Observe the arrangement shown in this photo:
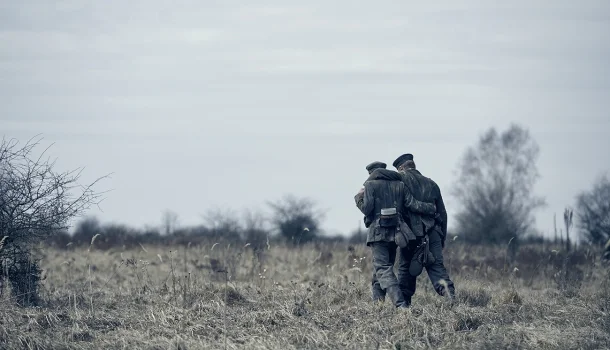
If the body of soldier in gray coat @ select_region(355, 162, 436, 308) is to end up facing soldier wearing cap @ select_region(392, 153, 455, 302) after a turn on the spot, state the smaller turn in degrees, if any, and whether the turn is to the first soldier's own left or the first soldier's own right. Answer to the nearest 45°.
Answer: approximately 45° to the first soldier's own right

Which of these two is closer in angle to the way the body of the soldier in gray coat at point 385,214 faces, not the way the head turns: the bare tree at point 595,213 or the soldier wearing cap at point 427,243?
the bare tree

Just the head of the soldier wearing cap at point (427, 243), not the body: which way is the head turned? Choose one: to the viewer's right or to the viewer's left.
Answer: to the viewer's left

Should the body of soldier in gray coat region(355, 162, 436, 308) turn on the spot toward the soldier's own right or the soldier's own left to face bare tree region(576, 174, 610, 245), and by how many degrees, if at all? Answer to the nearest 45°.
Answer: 0° — they already face it

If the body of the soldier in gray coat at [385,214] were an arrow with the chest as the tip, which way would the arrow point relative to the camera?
away from the camera
